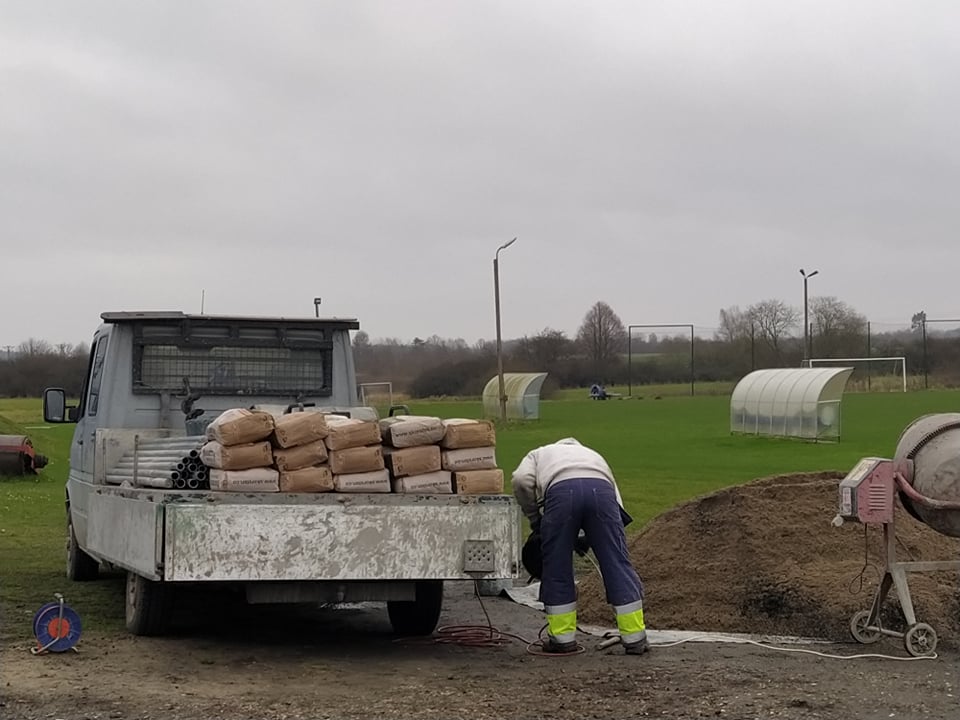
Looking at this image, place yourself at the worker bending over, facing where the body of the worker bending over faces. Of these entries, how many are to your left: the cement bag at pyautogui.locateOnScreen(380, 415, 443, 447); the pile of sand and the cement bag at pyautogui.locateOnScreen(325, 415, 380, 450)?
2

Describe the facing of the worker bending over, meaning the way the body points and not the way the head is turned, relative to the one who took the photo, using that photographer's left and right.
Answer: facing away from the viewer

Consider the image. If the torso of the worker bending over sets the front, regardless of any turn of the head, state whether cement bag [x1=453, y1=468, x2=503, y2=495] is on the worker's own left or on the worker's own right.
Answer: on the worker's own left

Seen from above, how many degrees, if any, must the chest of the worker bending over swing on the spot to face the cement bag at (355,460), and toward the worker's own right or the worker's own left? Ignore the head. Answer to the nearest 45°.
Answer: approximately 90° to the worker's own left

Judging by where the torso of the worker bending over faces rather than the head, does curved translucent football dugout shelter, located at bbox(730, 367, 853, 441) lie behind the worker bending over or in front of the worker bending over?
in front

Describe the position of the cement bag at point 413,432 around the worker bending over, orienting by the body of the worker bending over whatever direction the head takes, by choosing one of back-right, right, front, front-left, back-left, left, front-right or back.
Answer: left

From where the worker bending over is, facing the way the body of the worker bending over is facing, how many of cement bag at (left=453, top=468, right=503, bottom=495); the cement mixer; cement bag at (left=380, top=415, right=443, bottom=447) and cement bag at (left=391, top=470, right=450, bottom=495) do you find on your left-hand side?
3

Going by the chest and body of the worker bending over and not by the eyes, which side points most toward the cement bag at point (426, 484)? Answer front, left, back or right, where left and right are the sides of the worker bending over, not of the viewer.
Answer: left

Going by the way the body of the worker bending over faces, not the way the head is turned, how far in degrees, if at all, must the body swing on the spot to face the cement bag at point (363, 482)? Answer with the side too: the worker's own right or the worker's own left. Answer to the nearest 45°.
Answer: approximately 90° to the worker's own left

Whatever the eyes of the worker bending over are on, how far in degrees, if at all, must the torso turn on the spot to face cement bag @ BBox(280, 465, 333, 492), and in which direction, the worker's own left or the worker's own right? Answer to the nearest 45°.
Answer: approximately 90° to the worker's own left

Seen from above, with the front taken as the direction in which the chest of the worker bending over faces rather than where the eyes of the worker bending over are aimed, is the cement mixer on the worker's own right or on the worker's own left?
on the worker's own right

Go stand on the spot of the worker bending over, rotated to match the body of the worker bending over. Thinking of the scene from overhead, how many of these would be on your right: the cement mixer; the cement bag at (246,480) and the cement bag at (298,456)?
1

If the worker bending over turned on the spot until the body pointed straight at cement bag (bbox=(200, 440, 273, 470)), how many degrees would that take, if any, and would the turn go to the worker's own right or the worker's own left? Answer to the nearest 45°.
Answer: approximately 90° to the worker's own left

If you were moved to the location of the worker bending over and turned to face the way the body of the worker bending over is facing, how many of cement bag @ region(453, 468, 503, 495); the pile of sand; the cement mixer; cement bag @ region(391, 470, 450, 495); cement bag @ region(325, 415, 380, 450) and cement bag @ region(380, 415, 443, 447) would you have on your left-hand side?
4
